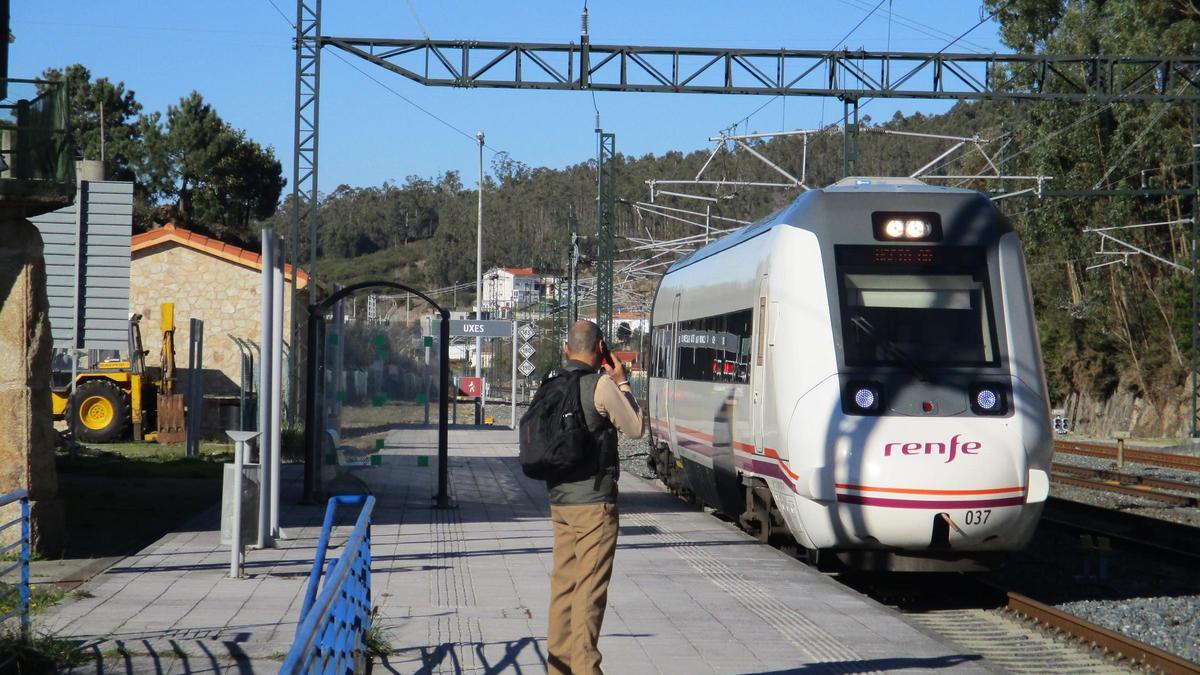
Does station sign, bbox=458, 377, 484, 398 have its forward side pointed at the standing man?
yes

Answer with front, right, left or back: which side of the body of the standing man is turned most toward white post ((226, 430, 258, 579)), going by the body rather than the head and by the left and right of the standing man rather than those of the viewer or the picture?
left

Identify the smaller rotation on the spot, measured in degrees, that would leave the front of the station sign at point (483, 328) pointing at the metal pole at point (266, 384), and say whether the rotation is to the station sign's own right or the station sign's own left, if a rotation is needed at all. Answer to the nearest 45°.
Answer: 0° — it already faces it

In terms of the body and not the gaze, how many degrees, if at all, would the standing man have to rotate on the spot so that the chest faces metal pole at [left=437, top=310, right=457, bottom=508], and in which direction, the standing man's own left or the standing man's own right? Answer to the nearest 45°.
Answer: approximately 45° to the standing man's own left

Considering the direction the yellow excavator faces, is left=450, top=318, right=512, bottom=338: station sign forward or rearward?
rearward

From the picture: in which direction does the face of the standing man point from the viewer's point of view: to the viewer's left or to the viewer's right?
to the viewer's right

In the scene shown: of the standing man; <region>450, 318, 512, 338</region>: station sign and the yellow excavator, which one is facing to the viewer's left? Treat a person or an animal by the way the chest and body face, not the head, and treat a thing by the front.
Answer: the yellow excavator

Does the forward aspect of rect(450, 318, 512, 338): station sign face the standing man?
yes

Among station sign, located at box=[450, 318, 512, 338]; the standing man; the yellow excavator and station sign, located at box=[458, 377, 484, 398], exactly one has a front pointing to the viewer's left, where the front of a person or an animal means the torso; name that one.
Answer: the yellow excavator

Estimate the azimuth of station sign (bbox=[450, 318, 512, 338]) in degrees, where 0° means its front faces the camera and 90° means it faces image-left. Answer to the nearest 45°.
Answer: approximately 0°

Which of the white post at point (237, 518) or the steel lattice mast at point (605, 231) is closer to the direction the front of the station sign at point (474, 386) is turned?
the white post

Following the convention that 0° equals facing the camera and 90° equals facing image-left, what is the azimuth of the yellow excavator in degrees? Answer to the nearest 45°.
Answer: approximately 90°

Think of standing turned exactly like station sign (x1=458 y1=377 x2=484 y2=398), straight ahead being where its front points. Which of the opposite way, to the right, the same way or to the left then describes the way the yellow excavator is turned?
to the right

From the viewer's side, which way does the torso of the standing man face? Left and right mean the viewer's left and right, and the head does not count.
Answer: facing away from the viewer and to the right of the viewer

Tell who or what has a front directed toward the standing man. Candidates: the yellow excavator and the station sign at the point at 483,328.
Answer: the station sign
